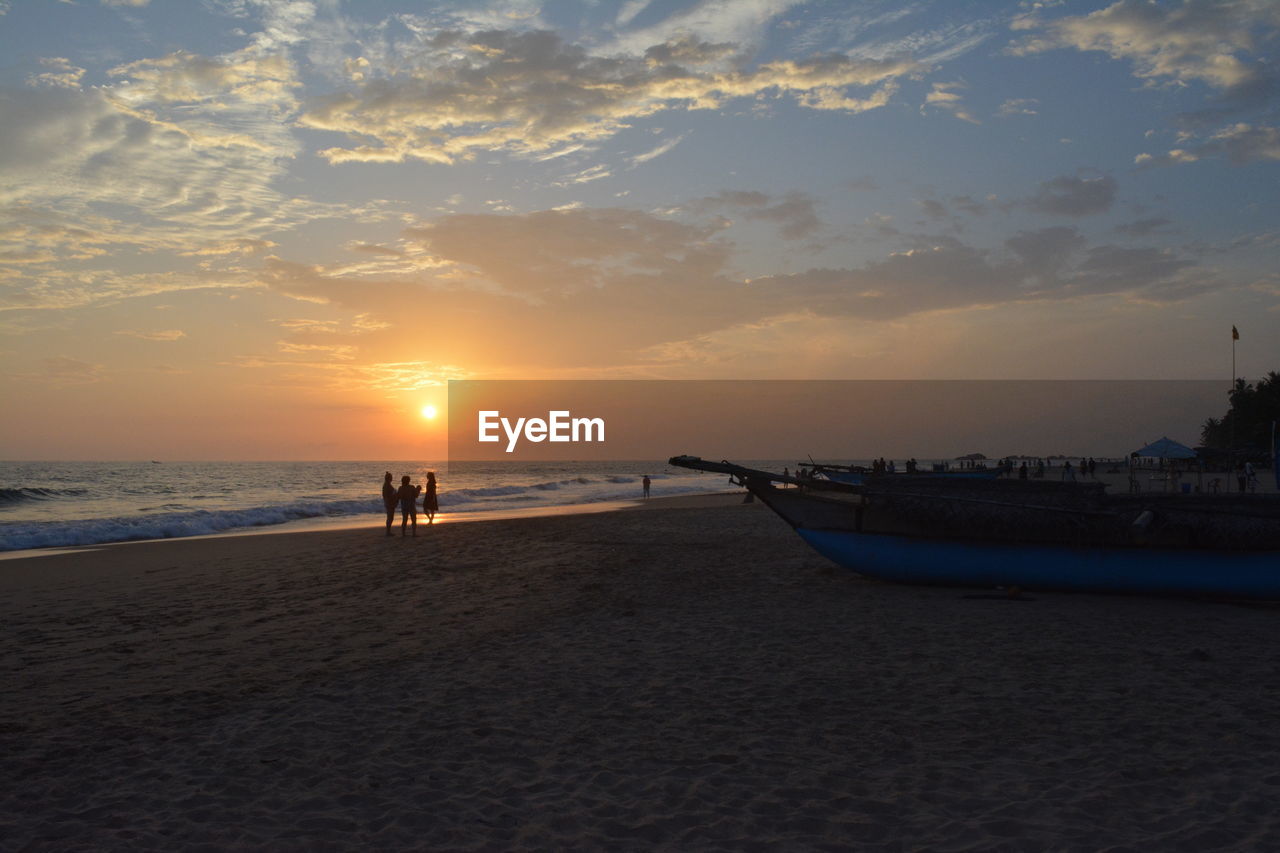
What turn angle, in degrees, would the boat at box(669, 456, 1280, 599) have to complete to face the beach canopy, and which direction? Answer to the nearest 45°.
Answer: approximately 90° to its right

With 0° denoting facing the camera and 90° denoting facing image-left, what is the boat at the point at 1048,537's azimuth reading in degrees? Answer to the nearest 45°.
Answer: approximately 90°
